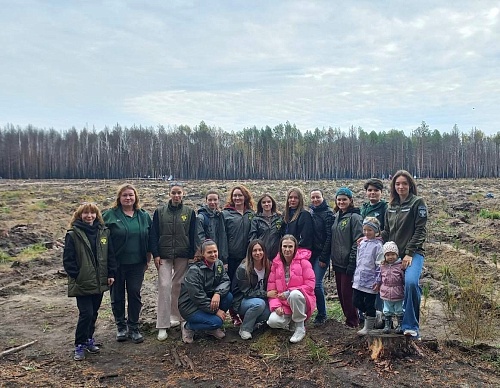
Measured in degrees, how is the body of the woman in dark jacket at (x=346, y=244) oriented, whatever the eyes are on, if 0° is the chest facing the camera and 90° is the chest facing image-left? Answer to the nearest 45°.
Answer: approximately 45°

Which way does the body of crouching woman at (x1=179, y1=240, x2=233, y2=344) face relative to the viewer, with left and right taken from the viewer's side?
facing the viewer and to the right of the viewer

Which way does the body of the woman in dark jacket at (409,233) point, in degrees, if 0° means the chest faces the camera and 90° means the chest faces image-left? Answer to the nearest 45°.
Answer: approximately 45°

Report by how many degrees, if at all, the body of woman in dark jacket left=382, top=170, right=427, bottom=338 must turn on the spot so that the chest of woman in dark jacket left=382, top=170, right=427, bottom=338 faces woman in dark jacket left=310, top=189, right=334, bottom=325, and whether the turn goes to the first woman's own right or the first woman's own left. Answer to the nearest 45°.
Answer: approximately 90° to the first woman's own right

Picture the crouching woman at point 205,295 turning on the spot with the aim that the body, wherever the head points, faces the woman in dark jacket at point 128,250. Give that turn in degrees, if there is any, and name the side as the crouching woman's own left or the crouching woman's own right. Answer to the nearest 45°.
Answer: approximately 135° to the crouching woman's own right

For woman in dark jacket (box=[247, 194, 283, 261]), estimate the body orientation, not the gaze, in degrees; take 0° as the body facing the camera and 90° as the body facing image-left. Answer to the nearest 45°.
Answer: approximately 0°

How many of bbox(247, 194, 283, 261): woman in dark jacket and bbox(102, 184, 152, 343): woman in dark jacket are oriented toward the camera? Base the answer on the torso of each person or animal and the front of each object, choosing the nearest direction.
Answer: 2

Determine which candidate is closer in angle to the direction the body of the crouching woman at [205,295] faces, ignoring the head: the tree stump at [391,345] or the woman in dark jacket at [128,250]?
the tree stump

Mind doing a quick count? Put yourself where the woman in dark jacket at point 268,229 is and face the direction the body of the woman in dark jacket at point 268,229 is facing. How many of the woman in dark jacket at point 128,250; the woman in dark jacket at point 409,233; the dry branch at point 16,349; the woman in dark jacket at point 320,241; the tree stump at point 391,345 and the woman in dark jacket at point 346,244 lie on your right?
2

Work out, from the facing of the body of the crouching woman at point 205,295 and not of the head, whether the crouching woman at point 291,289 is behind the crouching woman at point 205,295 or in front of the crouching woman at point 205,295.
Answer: in front

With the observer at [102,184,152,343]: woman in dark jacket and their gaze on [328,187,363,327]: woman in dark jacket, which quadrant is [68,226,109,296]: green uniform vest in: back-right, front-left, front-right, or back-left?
back-right
